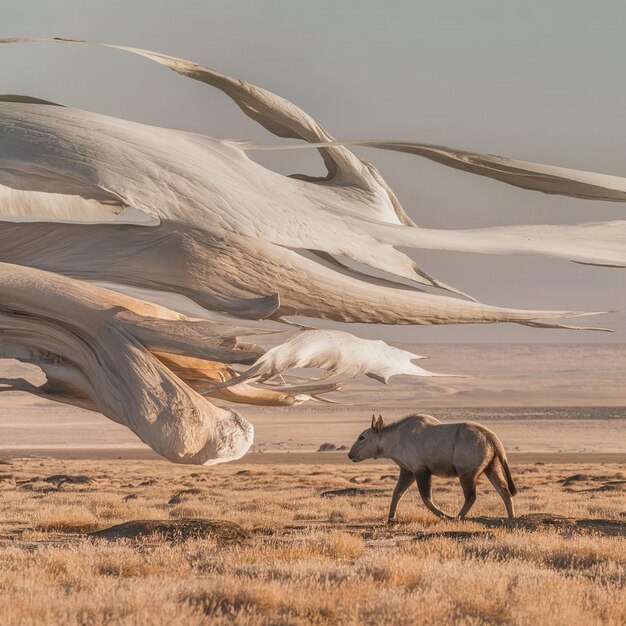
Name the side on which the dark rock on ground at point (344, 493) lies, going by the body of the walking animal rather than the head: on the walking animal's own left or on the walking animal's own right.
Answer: on the walking animal's own right

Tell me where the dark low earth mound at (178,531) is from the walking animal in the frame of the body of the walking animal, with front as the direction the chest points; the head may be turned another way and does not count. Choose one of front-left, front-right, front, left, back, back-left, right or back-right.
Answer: front-left

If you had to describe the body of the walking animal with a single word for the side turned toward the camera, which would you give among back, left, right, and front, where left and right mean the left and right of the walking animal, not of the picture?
left

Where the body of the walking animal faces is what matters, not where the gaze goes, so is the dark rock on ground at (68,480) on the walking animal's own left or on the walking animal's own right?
on the walking animal's own right

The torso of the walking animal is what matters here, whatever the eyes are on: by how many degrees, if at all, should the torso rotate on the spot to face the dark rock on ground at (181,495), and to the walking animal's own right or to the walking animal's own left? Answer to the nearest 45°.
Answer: approximately 45° to the walking animal's own right
